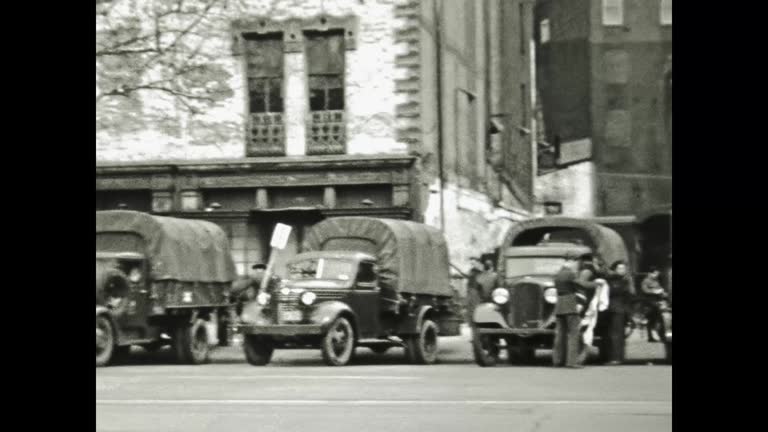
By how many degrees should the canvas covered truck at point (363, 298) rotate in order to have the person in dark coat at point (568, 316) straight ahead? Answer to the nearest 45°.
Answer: approximately 135° to its left

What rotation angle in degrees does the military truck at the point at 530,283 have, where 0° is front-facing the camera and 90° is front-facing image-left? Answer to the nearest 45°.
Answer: approximately 45°
